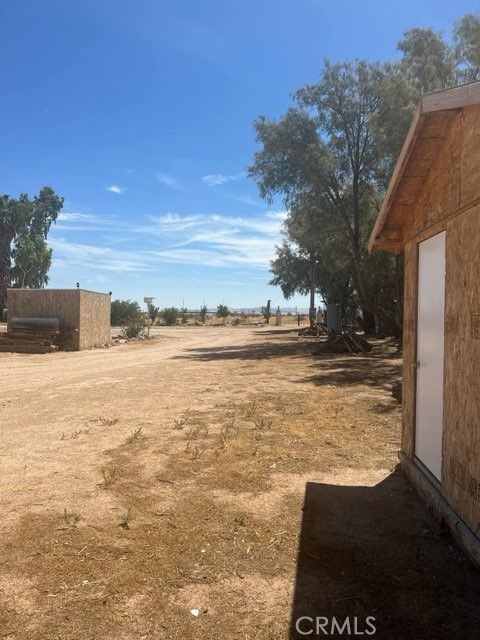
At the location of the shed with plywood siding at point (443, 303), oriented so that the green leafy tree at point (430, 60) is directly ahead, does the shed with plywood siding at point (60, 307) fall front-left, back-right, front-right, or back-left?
front-left

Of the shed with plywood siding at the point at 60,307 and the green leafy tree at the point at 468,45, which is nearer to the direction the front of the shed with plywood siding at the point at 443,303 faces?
the shed with plywood siding

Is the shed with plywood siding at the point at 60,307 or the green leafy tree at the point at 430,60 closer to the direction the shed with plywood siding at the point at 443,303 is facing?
the shed with plywood siding

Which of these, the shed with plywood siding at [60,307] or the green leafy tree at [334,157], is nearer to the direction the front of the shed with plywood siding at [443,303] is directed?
the shed with plywood siding

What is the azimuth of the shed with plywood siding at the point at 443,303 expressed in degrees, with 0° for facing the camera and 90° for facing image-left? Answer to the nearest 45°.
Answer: approximately 90°

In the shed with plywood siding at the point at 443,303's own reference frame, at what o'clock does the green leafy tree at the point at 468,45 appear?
The green leafy tree is roughly at 3 o'clock from the shed with plywood siding.

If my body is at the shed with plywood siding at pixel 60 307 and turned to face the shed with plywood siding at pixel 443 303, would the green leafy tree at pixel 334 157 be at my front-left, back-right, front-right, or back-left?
front-left

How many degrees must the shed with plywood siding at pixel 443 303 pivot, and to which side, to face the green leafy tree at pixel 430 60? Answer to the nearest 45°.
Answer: approximately 90° to its right

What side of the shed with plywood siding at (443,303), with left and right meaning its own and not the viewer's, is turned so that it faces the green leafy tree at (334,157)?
right

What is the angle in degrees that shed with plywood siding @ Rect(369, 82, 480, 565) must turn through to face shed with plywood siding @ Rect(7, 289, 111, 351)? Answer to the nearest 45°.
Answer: approximately 45° to its right
